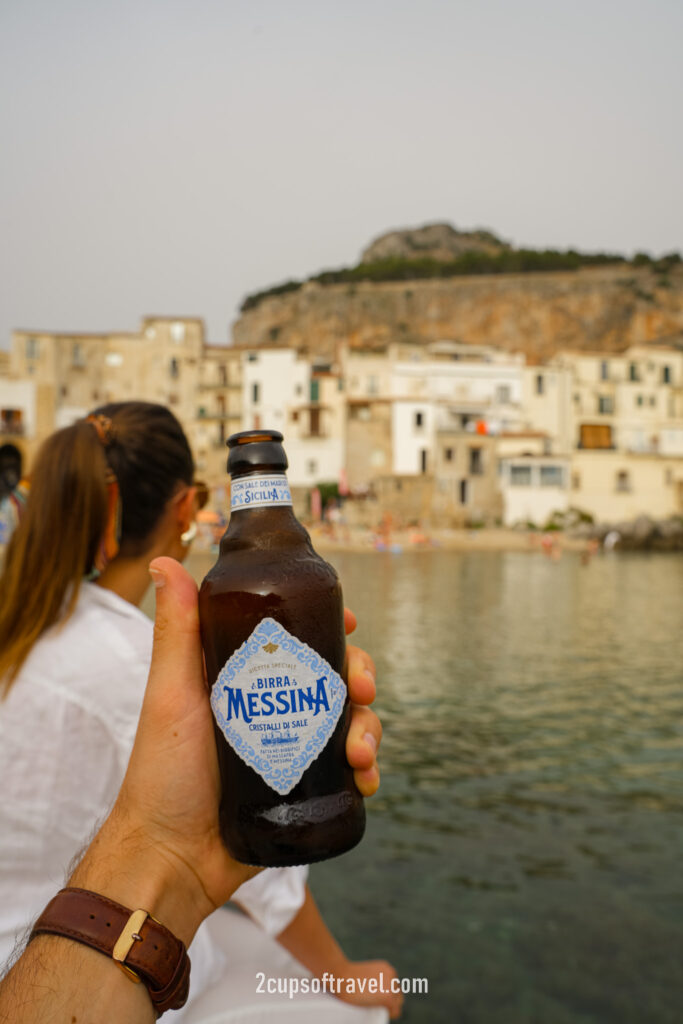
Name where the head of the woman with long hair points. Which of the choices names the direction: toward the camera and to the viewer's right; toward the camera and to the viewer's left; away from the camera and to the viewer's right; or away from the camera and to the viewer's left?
away from the camera and to the viewer's right

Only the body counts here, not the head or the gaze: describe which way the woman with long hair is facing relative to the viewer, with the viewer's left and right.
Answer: facing away from the viewer and to the right of the viewer

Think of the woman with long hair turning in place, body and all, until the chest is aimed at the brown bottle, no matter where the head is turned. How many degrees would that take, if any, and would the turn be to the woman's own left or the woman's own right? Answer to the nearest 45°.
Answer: approximately 90° to the woman's own right
